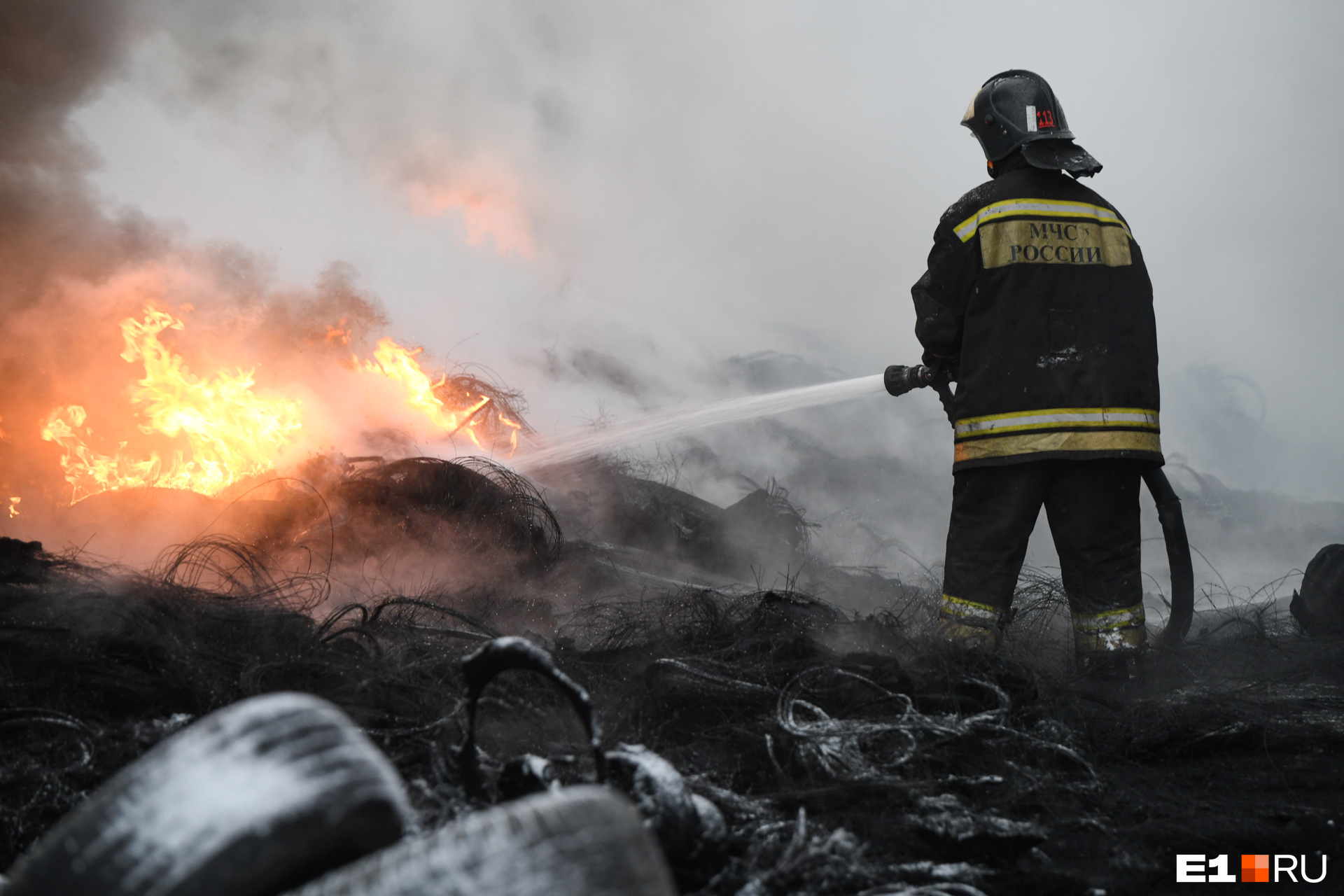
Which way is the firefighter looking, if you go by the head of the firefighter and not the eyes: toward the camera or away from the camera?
away from the camera

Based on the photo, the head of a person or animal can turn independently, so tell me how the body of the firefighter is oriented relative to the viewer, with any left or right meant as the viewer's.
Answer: facing away from the viewer and to the left of the viewer

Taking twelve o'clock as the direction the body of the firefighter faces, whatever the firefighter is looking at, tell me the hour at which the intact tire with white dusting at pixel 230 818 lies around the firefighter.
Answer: The intact tire with white dusting is roughly at 8 o'clock from the firefighter.

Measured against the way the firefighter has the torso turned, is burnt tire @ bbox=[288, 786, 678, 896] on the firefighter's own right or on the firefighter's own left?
on the firefighter's own left

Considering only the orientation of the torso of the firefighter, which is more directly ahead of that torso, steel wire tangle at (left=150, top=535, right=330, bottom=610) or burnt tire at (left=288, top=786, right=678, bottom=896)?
the steel wire tangle
